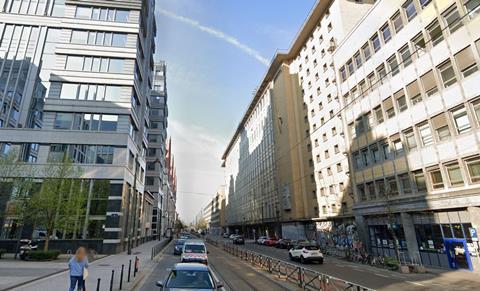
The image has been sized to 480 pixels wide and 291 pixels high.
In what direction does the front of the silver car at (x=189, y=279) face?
toward the camera

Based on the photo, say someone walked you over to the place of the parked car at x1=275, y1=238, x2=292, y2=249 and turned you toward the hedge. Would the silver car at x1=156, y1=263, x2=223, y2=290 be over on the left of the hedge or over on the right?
left

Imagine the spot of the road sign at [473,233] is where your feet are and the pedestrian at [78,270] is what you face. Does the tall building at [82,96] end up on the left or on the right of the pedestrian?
right

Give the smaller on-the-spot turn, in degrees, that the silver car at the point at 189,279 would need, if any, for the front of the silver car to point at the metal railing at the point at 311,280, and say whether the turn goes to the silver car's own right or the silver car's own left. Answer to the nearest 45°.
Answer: approximately 135° to the silver car's own left

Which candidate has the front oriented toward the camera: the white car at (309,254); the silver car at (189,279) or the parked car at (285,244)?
the silver car

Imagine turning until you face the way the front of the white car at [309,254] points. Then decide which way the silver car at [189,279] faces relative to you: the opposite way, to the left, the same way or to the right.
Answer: the opposite way

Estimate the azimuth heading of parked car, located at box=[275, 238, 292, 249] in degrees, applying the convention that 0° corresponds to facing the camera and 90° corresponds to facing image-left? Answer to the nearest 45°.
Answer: approximately 135°
